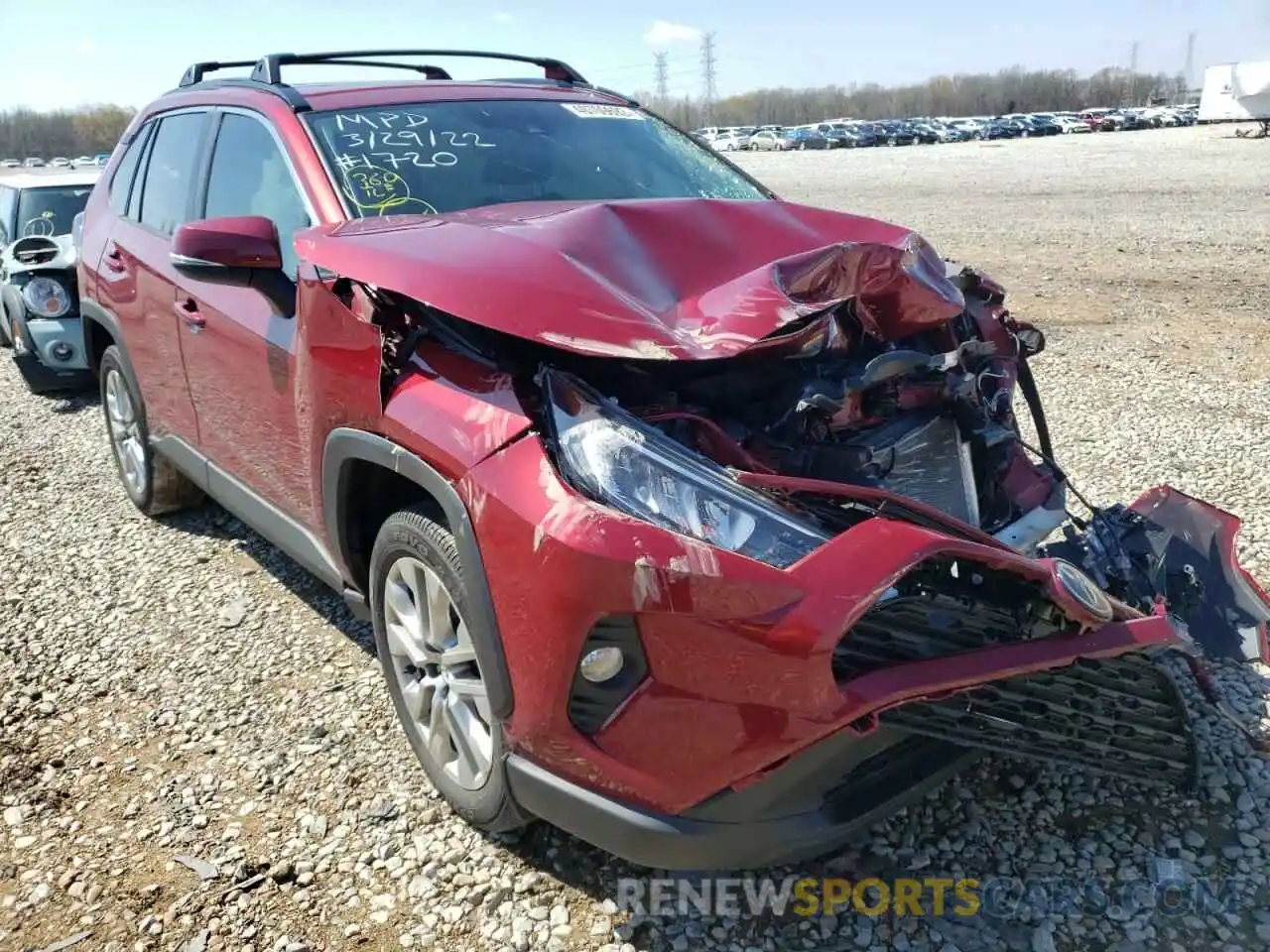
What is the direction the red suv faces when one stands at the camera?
facing the viewer and to the right of the viewer

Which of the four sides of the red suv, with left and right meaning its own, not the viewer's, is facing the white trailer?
left
